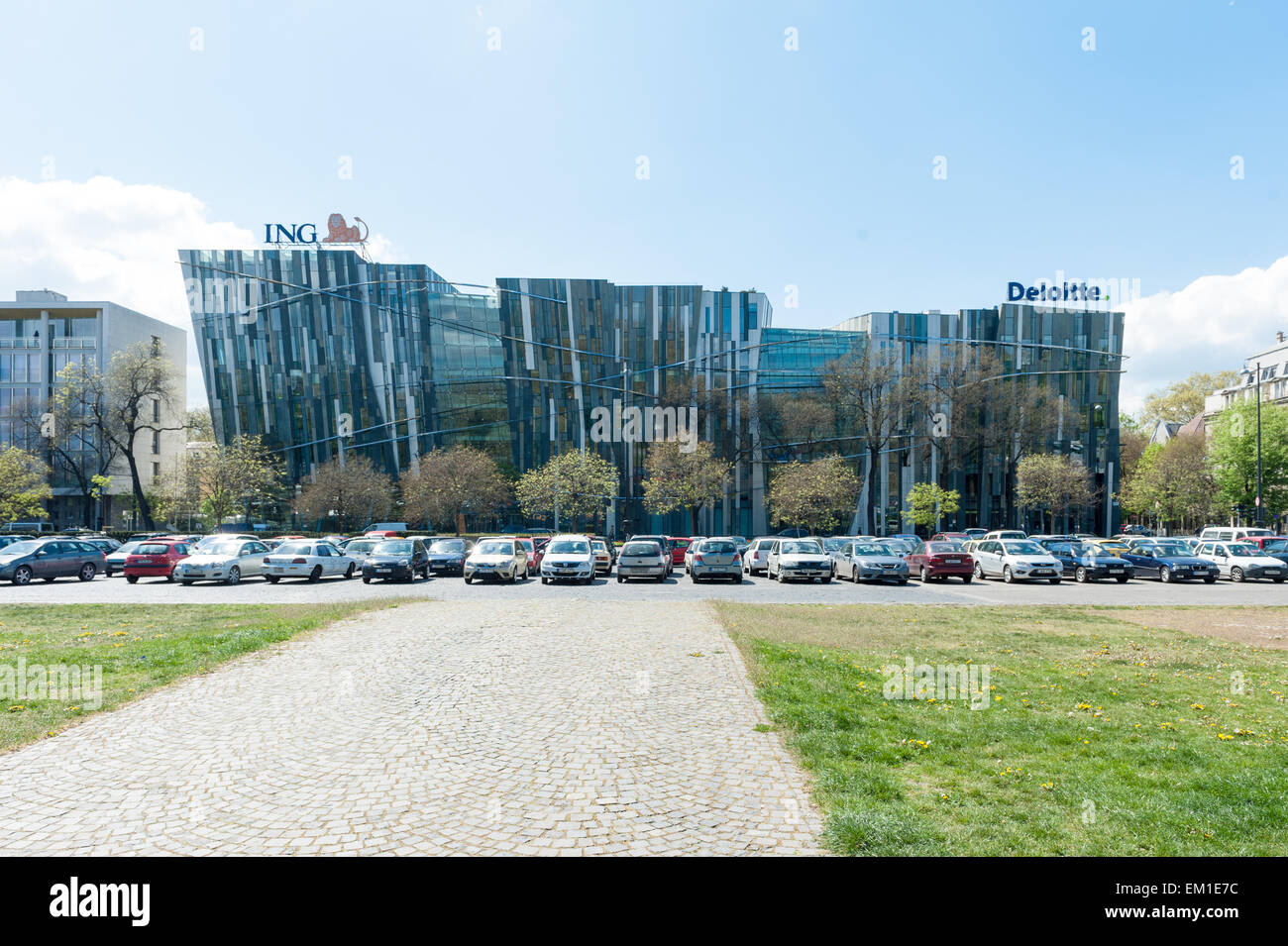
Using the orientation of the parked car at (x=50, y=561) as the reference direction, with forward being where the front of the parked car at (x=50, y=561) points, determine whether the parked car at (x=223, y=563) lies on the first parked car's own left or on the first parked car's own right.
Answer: on the first parked car's own left

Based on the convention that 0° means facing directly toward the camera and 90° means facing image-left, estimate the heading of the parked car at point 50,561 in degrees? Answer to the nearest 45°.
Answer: approximately 45°

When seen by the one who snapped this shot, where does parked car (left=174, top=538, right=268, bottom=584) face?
facing the viewer and to the left of the viewer

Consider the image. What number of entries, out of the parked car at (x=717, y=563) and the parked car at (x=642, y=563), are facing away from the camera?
2

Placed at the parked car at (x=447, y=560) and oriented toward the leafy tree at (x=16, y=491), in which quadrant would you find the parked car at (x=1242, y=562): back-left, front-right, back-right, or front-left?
back-right

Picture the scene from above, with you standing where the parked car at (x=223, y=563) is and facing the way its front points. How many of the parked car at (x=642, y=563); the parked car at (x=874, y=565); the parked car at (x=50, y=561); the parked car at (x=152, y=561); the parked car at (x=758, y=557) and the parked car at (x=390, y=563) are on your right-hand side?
2

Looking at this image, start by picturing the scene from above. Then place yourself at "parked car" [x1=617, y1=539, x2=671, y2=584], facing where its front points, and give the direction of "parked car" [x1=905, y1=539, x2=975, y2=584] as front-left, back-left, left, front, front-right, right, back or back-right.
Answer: right

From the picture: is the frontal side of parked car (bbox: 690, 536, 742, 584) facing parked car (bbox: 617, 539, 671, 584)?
no

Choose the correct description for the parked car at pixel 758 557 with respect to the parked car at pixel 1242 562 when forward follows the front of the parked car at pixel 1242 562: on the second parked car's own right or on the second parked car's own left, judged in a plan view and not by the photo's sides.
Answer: on the second parked car's own right

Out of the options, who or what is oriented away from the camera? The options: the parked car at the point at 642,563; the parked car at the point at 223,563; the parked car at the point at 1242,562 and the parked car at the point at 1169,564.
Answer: the parked car at the point at 642,563

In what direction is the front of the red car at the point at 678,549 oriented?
toward the camera
